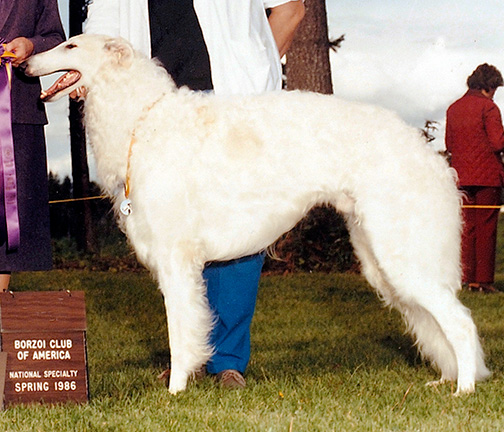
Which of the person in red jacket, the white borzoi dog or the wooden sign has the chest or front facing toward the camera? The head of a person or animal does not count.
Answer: the wooden sign

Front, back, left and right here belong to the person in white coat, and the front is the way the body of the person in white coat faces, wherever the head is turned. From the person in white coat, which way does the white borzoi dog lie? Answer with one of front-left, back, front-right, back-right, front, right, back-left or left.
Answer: front

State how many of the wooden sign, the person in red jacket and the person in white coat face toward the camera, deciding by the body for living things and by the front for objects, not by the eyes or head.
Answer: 2

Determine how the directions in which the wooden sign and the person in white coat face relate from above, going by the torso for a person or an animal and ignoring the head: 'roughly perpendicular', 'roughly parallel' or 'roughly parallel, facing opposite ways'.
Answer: roughly parallel

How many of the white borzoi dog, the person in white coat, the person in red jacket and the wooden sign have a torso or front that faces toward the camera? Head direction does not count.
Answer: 2

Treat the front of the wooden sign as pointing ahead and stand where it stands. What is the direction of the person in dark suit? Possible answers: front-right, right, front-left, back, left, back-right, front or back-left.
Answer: back

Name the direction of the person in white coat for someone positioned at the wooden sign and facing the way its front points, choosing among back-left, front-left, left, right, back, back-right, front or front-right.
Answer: back-left

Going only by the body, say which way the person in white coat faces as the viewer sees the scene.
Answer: toward the camera

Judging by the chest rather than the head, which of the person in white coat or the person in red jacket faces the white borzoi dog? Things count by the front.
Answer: the person in white coat

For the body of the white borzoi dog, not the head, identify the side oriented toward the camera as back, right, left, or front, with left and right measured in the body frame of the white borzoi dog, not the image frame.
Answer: left

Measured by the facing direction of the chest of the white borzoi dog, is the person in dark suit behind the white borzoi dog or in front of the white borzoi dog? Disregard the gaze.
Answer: in front

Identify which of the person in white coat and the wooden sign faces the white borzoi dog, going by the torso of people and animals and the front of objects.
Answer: the person in white coat

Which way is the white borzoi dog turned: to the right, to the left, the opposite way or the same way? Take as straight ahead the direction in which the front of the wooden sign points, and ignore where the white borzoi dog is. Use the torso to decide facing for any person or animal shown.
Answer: to the right

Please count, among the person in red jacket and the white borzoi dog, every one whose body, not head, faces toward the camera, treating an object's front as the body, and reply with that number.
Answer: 0

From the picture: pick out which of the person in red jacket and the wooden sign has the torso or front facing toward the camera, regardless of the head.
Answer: the wooden sign

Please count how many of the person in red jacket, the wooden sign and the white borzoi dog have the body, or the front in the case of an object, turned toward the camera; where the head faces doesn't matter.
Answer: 1

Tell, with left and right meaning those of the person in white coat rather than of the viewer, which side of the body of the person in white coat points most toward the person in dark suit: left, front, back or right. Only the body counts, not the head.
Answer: right
